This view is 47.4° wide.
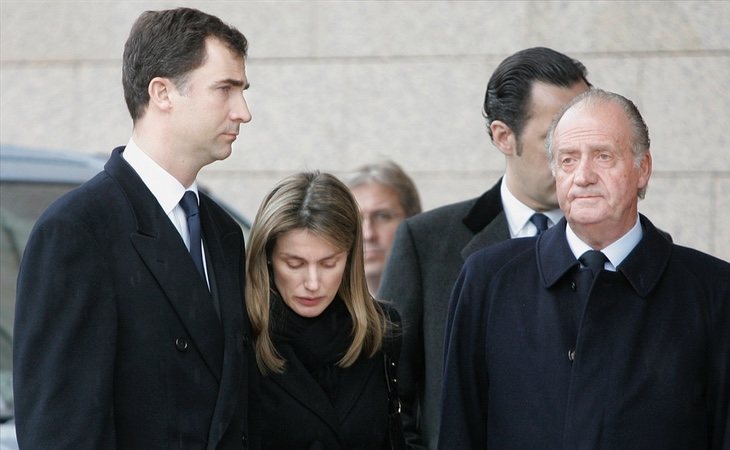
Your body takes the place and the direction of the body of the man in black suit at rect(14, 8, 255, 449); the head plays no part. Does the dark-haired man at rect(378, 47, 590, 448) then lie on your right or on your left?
on your left

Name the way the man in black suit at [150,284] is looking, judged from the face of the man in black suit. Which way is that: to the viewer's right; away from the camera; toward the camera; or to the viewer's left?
to the viewer's right

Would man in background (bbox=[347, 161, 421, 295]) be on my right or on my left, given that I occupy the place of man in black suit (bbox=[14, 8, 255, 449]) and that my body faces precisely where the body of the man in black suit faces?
on my left
